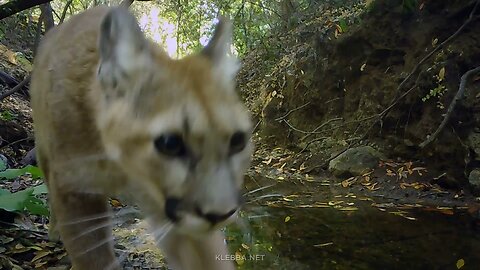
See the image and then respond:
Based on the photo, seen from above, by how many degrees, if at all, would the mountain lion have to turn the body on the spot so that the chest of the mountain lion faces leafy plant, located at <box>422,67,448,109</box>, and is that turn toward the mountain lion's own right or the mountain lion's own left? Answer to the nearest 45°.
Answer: approximately 90° to the mountain lion's own left

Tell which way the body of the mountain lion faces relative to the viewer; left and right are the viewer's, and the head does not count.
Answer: facing the viewer and to the right of the viewer

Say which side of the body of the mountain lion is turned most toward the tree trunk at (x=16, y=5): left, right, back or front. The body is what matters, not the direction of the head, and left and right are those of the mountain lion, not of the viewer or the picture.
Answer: back

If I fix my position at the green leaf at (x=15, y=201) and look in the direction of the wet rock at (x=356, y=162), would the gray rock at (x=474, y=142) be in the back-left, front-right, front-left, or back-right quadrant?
front-right

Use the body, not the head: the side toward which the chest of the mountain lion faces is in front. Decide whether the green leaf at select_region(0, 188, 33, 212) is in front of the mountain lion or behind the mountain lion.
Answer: behind

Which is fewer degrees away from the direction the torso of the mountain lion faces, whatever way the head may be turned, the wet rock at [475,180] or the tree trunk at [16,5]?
the wet rock

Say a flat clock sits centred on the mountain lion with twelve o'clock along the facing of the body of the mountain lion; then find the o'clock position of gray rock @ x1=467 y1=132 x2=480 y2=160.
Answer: The gray rock is roughly at 9 o'clock from the mountain lion.

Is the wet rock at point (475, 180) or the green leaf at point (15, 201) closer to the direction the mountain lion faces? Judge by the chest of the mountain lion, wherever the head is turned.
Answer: the wet rock
